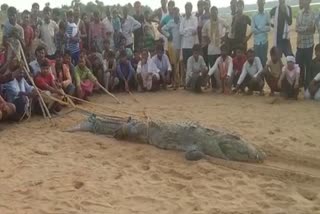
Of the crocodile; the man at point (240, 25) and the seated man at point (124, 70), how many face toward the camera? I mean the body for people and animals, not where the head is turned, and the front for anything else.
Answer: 2

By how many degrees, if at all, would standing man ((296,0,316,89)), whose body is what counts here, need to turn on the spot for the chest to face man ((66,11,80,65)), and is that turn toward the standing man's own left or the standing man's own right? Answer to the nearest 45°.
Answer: approximately 90° to the standing man's own right

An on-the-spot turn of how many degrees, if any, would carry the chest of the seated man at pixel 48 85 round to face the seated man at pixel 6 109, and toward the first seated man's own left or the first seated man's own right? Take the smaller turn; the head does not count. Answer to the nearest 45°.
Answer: approximately 90° to the first seated man's own right

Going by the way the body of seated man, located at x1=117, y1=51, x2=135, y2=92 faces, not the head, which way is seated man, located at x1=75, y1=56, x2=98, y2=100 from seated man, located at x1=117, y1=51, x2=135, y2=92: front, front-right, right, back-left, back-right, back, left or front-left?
front-right

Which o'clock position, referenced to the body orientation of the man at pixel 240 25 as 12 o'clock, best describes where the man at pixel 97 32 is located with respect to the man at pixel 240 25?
the man at pixel 97 32 is roughly at 3 o'clock from the man at pixel 240 25.

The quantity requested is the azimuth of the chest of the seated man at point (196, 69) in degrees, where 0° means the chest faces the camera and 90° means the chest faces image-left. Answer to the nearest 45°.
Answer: approximately 0°

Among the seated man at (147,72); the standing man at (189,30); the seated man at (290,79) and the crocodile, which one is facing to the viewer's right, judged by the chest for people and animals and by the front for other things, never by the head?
the crocodile

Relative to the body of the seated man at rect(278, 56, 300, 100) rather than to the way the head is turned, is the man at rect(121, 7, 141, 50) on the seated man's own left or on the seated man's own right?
on the seated man's own right

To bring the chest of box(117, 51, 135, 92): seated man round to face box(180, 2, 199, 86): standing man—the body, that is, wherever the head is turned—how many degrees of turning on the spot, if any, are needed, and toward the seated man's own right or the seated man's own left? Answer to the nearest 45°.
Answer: approximately 90° to the seated man's own left

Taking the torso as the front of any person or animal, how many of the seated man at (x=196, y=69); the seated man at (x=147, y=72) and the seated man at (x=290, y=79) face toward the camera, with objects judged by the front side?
3

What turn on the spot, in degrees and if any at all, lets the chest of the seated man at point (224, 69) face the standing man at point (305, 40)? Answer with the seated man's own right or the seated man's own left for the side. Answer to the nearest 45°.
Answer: approximately 90° to the seated man's own left

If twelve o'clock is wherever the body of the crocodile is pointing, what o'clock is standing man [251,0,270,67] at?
The standing man is roughly at 10 o'clock from the crocodile.
